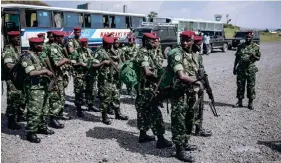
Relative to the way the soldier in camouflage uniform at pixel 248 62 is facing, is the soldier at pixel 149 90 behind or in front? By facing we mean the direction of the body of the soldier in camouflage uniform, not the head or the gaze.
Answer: in front

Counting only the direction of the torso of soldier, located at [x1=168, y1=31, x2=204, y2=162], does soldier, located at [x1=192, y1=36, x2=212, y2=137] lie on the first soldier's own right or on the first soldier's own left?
on the first soldier's own left

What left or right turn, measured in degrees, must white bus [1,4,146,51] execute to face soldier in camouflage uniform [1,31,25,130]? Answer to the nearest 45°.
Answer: approximately 45° to its left

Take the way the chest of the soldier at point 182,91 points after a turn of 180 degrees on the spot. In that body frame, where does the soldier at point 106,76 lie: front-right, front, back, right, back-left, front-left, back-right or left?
front

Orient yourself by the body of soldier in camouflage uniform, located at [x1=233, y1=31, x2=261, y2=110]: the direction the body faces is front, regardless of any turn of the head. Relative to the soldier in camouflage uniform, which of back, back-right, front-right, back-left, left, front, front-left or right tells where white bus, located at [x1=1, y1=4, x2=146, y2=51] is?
back-right

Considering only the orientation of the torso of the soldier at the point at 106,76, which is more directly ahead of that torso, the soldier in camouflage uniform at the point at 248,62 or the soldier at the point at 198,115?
the soldier

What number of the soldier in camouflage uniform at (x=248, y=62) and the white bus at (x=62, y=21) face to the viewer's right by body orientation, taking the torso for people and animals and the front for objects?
0
